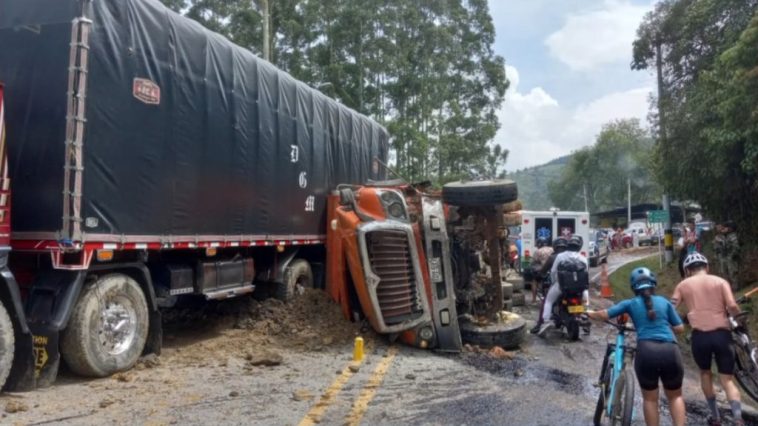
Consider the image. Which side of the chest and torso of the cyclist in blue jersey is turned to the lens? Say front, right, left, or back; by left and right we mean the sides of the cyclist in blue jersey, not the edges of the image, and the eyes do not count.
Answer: back

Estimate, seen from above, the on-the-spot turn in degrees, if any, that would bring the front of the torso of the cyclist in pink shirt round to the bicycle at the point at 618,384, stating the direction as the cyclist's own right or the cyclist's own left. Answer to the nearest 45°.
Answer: approximately 135° to the cyclist's own left

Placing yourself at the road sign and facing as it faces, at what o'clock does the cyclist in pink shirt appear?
The cyclist in pink shirt is roughly at 12 o'clock from the road sign.

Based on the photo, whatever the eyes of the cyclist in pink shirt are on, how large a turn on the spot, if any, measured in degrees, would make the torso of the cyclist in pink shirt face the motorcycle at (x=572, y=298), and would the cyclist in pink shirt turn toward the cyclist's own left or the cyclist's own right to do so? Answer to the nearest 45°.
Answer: approximately 45° to the cyclist's own left

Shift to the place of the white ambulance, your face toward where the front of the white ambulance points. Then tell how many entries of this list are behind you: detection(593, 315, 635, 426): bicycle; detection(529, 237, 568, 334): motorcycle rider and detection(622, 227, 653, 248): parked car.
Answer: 2

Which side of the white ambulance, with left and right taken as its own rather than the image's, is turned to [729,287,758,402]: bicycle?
back

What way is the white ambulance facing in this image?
away from the camera

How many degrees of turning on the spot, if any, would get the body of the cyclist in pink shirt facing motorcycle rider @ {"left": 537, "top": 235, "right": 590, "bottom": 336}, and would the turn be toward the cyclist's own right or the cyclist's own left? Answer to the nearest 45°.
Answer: approximately 45° to the cyclist's own left

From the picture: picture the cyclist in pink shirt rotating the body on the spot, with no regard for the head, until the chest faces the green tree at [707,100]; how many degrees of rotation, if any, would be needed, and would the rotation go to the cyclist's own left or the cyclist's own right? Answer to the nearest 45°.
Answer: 0° — they already face it

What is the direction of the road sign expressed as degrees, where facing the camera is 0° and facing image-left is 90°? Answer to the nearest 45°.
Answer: approximately 0°

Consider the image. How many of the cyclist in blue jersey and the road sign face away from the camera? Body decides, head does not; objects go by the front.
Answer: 1

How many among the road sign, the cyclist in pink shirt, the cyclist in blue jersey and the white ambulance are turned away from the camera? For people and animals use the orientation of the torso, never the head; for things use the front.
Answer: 3

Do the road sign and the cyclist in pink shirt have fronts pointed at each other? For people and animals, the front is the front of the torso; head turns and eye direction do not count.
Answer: yes

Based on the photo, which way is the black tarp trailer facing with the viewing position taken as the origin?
facing away from the viewer and to the right of the viewer

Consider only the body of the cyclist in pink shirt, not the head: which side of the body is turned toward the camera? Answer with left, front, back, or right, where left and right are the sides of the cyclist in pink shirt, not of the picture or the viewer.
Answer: back

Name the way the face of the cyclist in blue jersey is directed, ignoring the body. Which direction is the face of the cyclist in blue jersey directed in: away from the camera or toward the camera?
away from the camera
